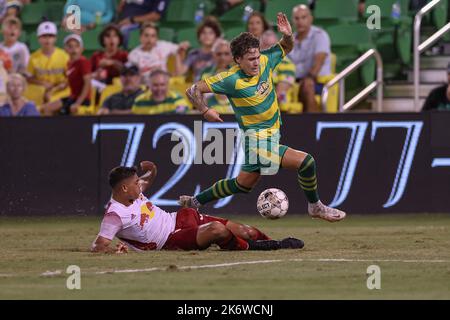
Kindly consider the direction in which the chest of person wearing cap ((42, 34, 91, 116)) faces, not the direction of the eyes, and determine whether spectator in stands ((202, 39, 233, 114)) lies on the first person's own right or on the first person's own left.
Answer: on the first person's own left

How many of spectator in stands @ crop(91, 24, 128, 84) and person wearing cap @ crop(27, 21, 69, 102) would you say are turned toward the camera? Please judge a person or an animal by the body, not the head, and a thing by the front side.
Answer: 2

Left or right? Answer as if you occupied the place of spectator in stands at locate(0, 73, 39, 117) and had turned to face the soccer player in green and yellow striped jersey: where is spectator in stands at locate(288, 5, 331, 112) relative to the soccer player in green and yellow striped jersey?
left

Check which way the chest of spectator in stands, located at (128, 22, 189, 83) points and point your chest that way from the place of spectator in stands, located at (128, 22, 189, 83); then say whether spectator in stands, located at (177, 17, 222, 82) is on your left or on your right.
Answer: on your left

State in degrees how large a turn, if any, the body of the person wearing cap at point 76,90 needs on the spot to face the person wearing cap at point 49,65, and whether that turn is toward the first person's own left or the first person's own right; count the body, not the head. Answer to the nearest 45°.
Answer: approximately 90° to the first person's own right

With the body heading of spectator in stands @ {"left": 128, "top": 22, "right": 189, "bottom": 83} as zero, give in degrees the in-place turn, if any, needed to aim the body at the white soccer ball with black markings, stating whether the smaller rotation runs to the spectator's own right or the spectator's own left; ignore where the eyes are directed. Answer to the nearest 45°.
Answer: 0° — they already face it

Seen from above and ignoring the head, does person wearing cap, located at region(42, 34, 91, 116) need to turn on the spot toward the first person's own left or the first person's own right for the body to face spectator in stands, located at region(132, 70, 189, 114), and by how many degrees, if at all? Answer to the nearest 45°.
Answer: approximately 90° to the first person's own left
